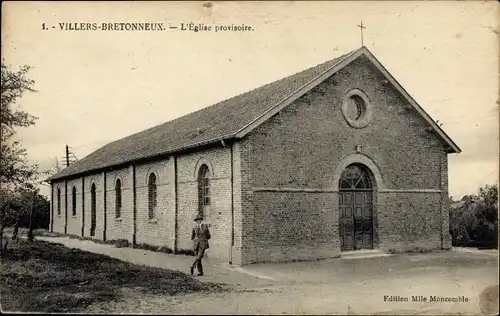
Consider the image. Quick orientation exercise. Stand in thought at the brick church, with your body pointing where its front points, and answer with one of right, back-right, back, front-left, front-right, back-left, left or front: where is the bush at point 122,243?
right

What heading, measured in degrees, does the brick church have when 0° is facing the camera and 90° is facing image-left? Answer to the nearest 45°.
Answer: approximately 315°

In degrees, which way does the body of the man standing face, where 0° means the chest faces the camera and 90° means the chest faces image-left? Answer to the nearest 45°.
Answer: approximately 0°

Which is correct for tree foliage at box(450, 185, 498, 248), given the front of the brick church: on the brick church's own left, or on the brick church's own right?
on the brick church's own left

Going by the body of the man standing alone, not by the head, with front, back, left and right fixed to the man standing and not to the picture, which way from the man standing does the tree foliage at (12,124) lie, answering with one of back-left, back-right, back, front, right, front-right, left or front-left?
right
